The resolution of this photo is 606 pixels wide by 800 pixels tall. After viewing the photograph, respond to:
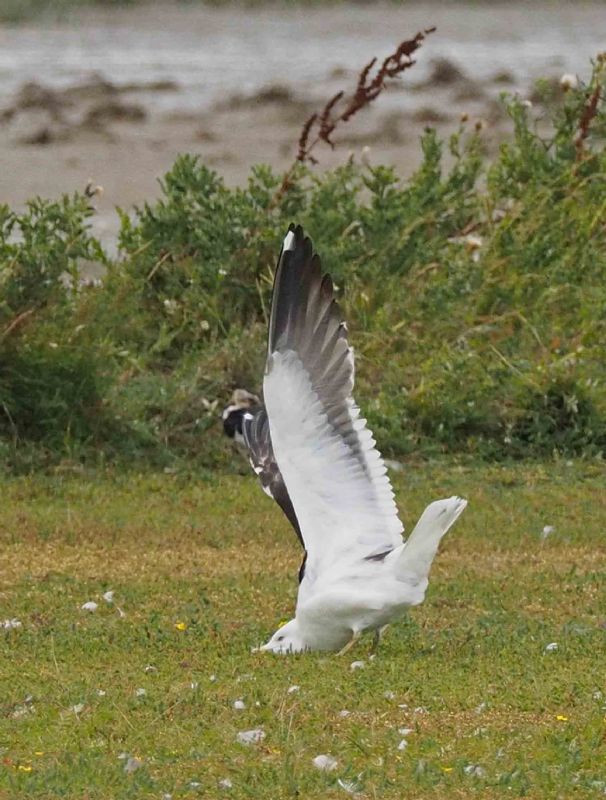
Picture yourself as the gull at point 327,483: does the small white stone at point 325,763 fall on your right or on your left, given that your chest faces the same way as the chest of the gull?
on your left

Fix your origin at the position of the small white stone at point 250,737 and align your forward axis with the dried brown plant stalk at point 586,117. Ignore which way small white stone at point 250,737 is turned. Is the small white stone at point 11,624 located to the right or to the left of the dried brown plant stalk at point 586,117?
left

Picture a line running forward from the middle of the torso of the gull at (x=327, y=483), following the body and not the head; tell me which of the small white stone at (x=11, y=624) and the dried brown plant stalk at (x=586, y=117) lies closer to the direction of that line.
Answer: the small white stone

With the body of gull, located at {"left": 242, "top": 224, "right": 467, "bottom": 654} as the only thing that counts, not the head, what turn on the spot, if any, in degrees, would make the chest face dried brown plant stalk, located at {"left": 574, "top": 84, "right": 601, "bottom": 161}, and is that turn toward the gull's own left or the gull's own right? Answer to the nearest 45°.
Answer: approximately 90° to the gull's own right

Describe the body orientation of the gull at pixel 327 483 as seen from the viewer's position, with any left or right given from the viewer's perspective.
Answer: facing to the left of the viewer

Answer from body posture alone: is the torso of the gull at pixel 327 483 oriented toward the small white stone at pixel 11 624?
yes

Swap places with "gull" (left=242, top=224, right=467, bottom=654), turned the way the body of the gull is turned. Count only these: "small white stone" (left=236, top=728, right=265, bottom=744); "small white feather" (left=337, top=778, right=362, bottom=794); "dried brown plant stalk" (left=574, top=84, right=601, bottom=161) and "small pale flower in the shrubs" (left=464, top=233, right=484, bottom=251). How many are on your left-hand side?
2

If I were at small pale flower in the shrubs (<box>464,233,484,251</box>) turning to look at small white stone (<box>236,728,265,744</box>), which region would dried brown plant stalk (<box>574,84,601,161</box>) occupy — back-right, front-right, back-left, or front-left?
back-left

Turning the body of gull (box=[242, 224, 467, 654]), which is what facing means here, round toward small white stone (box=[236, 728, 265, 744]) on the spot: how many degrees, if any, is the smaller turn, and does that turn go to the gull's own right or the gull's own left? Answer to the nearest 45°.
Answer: approximately 90° to the gull's own left

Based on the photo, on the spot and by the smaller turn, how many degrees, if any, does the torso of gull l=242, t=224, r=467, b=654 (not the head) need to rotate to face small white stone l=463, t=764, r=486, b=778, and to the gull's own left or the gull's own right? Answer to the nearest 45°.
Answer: approximately 90° to the gull's own left

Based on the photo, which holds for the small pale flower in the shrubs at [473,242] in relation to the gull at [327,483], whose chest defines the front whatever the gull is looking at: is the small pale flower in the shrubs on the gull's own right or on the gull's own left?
on the gull's own right
